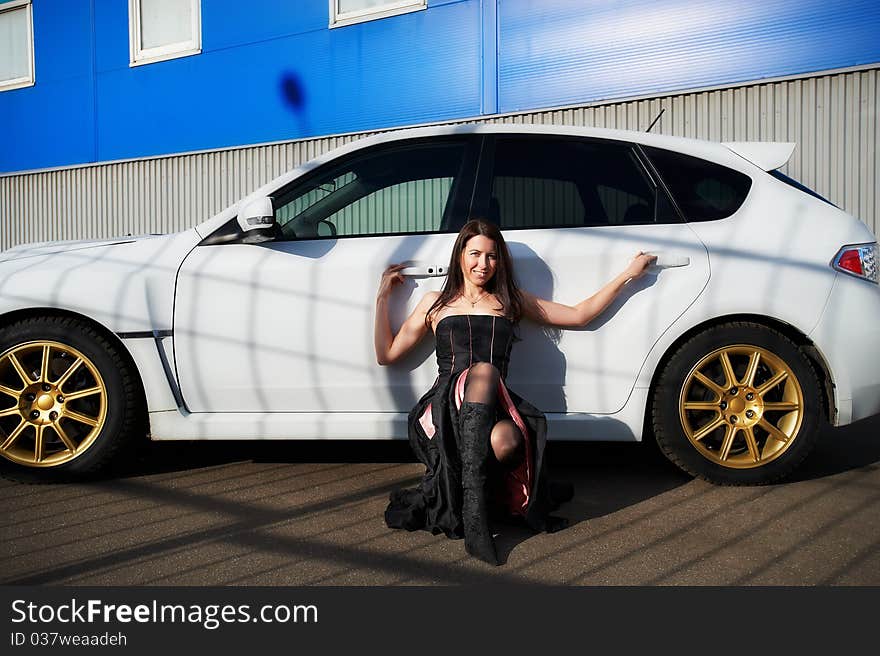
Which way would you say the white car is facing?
to the viewer's left

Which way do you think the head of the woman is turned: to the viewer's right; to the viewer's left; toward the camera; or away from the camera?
toward the camera

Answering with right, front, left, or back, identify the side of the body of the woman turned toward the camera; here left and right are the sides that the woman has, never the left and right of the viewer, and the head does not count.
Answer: front

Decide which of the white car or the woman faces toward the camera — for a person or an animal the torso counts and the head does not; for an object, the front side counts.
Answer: the woman

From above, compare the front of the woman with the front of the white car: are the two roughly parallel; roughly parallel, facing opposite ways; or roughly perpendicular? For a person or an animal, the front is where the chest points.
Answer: roughly perpendicular

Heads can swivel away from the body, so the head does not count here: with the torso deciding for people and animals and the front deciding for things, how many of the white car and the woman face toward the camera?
1

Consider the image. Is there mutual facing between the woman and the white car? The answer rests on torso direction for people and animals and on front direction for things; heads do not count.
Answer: no
